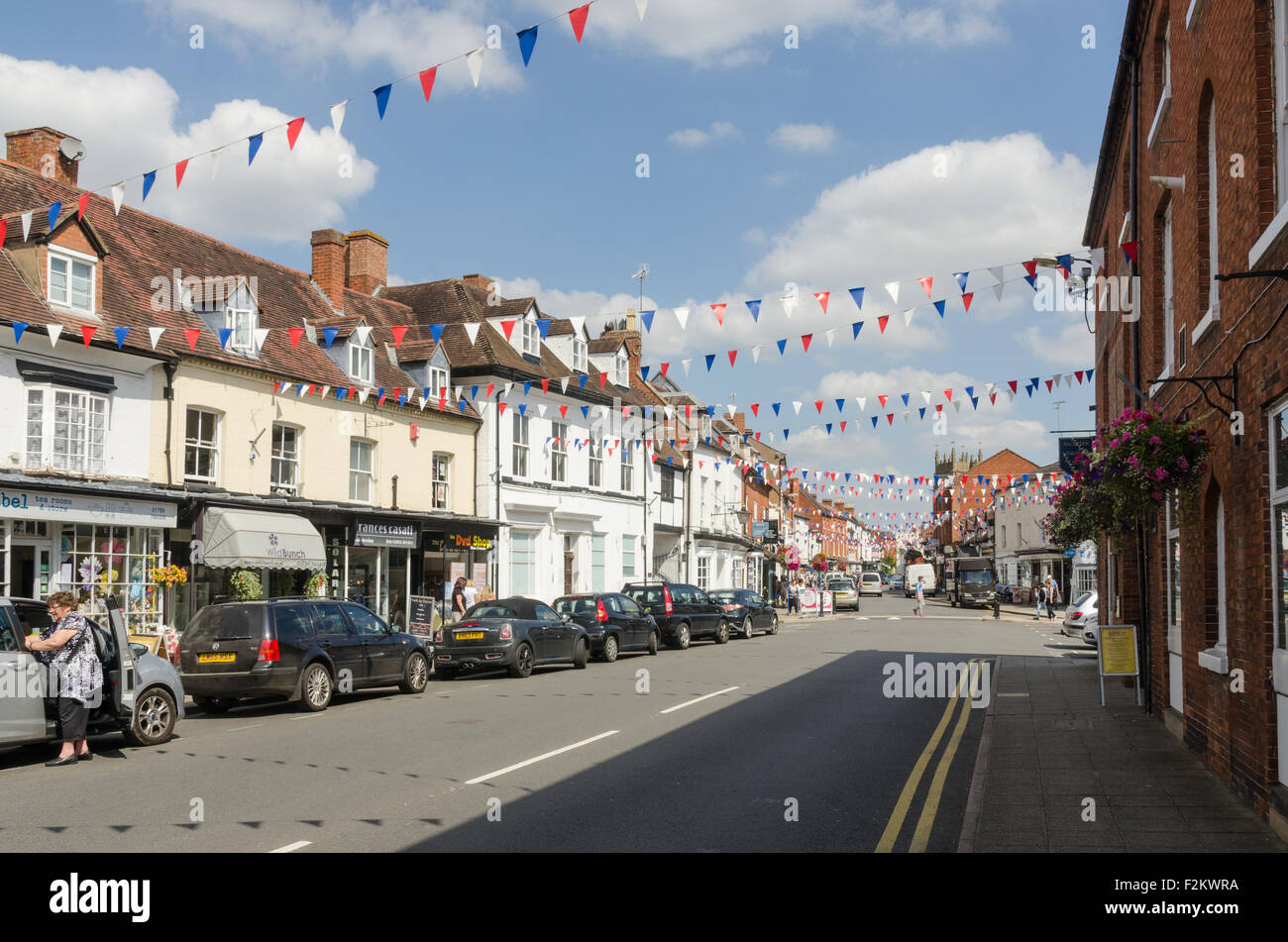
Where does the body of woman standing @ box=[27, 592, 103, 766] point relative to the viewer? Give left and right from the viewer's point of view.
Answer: facing to the left of the viewer

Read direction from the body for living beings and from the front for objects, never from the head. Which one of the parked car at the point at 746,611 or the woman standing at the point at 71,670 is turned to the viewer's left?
the woman standing

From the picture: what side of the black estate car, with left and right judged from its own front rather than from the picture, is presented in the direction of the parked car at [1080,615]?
front

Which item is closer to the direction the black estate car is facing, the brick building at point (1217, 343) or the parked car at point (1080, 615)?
the parked car

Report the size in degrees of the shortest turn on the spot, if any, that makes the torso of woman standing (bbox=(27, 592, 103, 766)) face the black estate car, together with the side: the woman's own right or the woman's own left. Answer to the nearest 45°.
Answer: approximately 135° to the woman's own right

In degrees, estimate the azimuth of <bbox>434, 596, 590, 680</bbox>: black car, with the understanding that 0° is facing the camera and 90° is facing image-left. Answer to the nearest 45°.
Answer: approximately 225°

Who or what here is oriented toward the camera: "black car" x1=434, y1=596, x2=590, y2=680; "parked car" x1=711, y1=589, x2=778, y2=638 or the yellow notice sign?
the yellow notice sign

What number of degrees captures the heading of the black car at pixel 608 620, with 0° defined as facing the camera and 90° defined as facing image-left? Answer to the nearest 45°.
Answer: approximately 225°

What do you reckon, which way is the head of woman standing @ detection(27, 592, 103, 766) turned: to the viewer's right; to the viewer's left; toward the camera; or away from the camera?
to the viewer's left

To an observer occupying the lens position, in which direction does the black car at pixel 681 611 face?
facing away from the viewer and to the right of the viewer

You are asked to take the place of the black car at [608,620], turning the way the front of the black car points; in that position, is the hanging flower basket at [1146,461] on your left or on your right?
on your right

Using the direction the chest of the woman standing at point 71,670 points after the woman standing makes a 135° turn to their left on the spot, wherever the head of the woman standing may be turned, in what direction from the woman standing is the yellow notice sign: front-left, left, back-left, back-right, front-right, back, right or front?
front-left

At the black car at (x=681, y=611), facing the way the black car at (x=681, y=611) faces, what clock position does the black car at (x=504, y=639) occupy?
the black car at (x=504, y=639) is roughly at 5 o'clock from the black car at (x=681, y=611).

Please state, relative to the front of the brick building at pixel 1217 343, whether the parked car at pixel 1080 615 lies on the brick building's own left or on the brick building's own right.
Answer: on the brick building's own right

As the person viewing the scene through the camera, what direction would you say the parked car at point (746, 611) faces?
facing away from the viewer and to the right of the viewer
